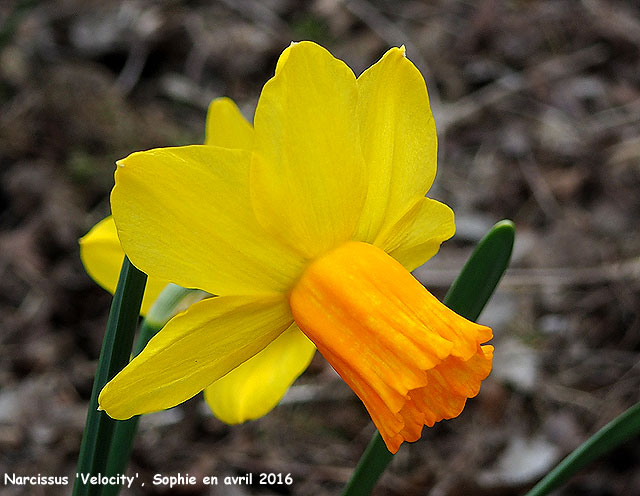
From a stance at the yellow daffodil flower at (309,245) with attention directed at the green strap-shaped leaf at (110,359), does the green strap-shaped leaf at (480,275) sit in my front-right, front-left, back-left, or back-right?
back-right
